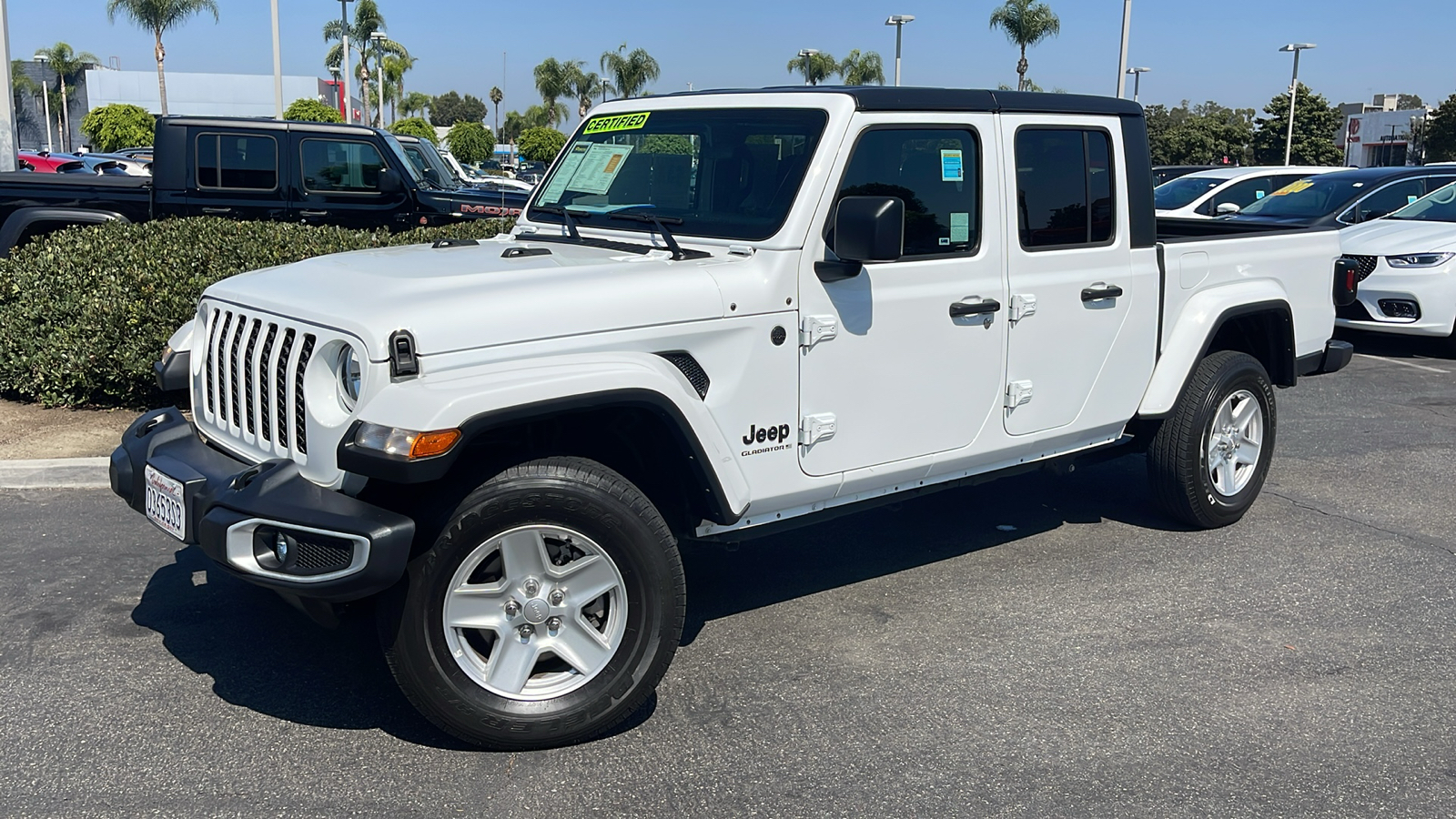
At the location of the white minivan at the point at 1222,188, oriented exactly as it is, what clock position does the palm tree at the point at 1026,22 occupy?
The palm tree is roughly at 4 o'clock from the white minivan.

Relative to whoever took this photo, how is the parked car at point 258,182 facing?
facing to the right of the viewer

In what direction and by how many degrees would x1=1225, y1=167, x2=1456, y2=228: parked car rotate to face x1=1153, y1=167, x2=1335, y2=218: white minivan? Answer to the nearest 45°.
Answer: approximately 90° to its right

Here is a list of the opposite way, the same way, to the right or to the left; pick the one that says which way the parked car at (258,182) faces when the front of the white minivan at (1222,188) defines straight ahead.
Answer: the opposite way

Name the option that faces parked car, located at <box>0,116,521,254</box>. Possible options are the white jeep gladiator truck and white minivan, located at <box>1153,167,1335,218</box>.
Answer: the white minivan

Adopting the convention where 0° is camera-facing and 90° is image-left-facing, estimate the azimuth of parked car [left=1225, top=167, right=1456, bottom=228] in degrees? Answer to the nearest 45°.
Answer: approximately 45°

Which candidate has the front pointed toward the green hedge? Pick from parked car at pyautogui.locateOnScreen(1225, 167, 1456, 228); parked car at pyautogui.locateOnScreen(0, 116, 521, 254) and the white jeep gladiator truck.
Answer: parked car at pyautogui.locateOnScreen(1225, 167, 1456, 228)

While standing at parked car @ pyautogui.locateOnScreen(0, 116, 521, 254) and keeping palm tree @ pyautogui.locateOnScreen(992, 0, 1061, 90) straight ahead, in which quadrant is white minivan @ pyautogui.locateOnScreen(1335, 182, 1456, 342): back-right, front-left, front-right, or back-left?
front-right

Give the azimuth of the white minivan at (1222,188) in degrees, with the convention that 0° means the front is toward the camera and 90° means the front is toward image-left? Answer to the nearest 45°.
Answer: approximately 45°

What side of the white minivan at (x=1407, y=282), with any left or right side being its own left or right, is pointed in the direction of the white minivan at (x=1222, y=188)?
right

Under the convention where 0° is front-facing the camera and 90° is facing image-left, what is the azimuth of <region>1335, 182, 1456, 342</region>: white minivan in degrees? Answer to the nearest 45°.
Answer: approximately 45°

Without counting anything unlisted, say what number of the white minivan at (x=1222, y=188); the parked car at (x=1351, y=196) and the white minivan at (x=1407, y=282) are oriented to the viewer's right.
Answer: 0
